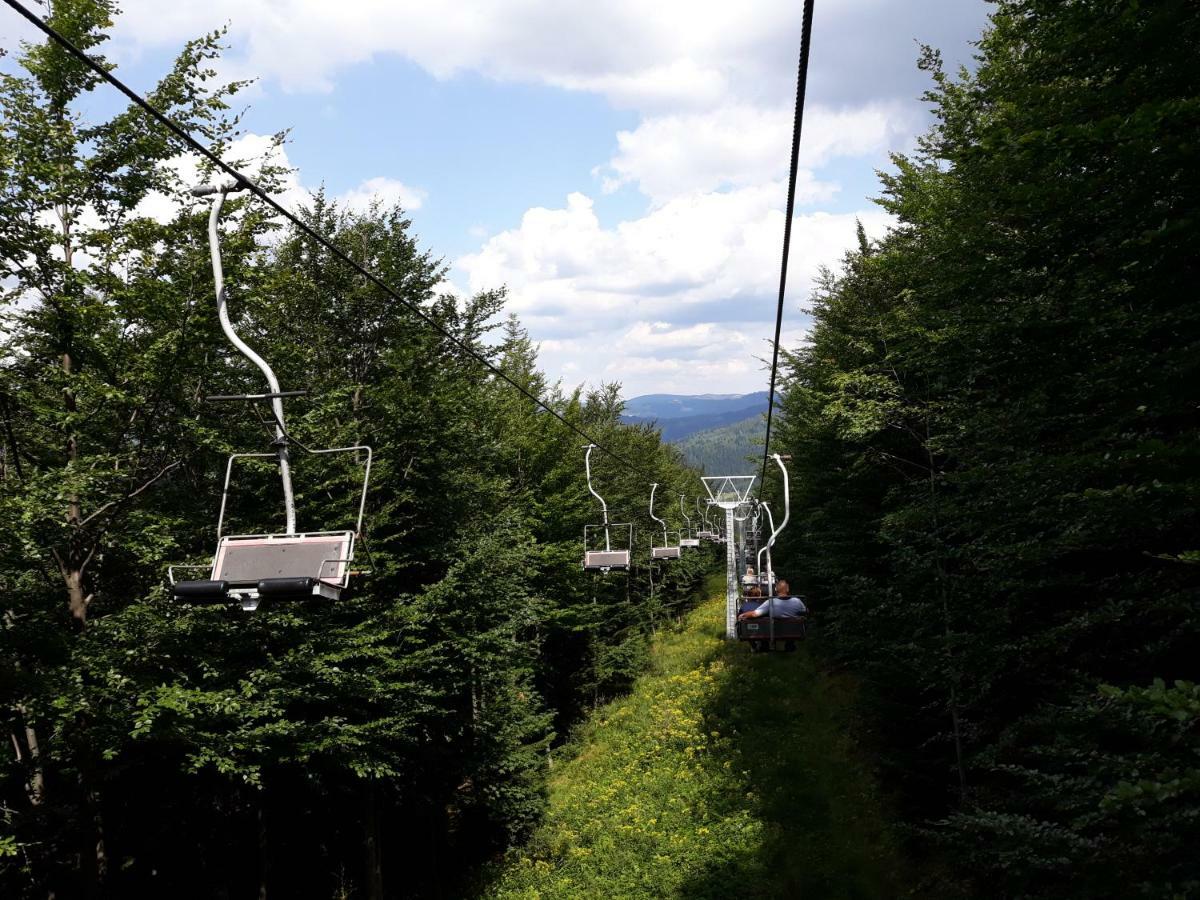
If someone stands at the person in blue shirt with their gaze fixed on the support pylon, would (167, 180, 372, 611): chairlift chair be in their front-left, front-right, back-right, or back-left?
back-left

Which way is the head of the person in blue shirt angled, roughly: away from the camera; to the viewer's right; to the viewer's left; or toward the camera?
away from the camera

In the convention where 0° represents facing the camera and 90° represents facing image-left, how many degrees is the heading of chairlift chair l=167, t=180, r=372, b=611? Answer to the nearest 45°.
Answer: approximately 45°

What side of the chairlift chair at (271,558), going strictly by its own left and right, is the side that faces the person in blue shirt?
back

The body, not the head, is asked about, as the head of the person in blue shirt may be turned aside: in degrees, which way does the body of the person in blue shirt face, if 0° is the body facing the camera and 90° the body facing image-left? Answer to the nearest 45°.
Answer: approximately 180°

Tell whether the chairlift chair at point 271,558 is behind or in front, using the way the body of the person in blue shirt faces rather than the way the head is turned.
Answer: behind

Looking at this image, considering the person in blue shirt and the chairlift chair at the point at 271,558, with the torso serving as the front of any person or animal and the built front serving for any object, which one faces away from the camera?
the person in blue shirt

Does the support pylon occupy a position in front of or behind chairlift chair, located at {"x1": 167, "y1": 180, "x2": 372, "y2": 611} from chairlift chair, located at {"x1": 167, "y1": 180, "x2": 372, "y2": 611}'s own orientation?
behind

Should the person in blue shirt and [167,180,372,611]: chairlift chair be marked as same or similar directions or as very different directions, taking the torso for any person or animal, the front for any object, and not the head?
very different directions

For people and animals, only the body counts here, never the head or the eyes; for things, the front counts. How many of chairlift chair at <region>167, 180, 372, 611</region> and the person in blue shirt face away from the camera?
1

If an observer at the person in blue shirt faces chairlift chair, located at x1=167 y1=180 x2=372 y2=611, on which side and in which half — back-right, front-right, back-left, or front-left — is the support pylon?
back-right
